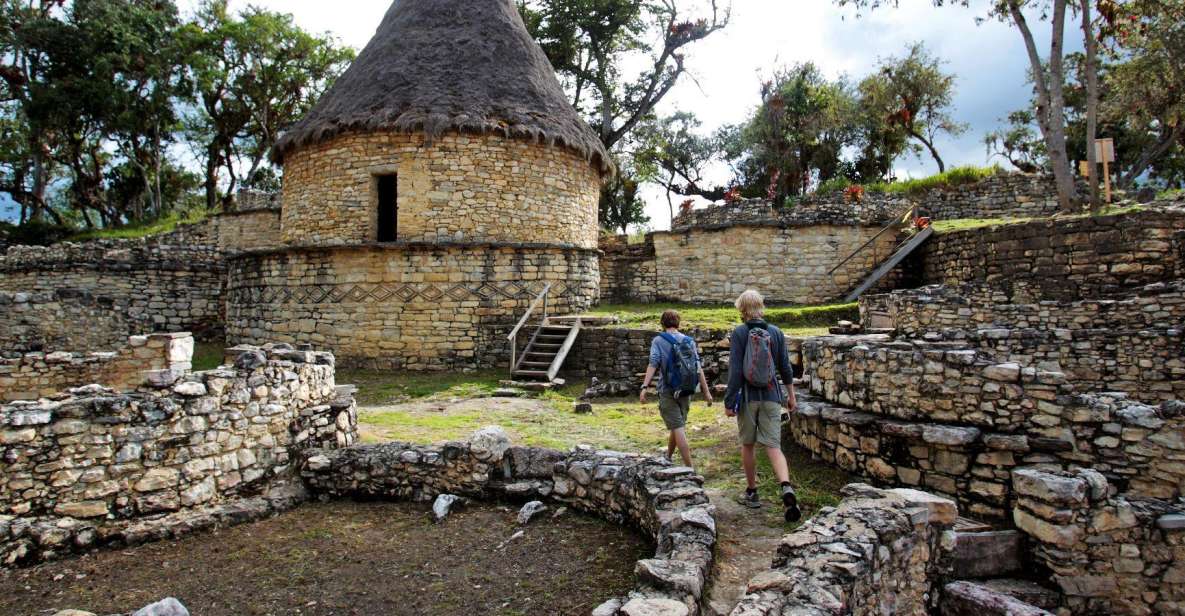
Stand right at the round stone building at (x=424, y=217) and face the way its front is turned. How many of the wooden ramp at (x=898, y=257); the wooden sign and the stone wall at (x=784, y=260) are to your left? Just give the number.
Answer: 3

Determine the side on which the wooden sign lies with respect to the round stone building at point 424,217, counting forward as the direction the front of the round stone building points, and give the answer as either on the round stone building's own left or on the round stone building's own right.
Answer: on the round stone building's own left

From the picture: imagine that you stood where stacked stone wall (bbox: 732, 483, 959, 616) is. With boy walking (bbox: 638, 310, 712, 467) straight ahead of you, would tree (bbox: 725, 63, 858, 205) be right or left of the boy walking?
right

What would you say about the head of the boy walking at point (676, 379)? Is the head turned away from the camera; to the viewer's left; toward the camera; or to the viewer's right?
away from the camera

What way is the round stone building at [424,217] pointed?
toward the camera

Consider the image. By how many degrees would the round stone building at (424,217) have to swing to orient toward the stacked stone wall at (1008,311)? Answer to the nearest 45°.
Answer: approximately 45° to its left

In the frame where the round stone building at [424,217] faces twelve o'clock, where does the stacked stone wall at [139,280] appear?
The stacked stone wall is roughly at 4 o'clock from the round stone building.

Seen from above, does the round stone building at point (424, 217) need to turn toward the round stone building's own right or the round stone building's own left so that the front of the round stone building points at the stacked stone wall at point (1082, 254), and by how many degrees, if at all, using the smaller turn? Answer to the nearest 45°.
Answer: approximately 45° to the round stone building's own left

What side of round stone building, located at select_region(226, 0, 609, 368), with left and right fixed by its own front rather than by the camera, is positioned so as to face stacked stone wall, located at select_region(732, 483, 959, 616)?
front

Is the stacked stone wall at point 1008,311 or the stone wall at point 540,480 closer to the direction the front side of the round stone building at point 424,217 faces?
the stone wall

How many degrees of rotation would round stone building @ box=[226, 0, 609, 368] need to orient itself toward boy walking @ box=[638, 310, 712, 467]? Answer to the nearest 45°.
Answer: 0° — it already faces them

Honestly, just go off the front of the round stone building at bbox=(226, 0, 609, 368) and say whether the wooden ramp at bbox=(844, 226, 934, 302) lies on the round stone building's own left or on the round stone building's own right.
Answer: on the round stone building's own left

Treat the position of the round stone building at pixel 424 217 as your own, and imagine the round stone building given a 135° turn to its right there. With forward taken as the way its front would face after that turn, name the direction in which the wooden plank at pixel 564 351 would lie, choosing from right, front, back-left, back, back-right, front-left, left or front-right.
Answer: back

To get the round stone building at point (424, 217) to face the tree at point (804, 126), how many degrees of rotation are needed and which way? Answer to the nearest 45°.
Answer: approximately 135° to its left

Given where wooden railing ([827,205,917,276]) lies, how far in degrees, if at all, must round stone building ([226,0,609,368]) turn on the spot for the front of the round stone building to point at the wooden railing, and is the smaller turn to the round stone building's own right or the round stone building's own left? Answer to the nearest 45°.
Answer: approximately 90° to the round stone building's own left
